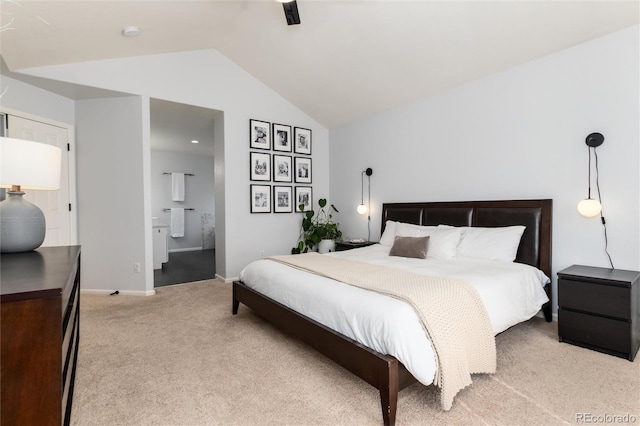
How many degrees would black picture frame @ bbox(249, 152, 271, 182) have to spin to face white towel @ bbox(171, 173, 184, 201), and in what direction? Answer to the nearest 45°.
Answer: approximately 180°

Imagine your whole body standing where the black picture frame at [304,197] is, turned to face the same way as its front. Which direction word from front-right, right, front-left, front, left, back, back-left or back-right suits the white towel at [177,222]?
back

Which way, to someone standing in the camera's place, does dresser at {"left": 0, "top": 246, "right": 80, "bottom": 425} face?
facing to the right of the viewer

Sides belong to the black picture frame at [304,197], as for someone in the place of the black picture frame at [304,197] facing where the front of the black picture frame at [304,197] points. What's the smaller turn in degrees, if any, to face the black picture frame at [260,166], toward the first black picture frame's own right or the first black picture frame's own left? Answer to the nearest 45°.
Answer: approximately 90° to the first black picture frame's own right

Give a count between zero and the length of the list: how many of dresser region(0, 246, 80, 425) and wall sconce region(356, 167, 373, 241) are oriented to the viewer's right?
1

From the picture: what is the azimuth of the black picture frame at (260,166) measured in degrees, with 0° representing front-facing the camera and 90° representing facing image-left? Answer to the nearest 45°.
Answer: approximately 315°
